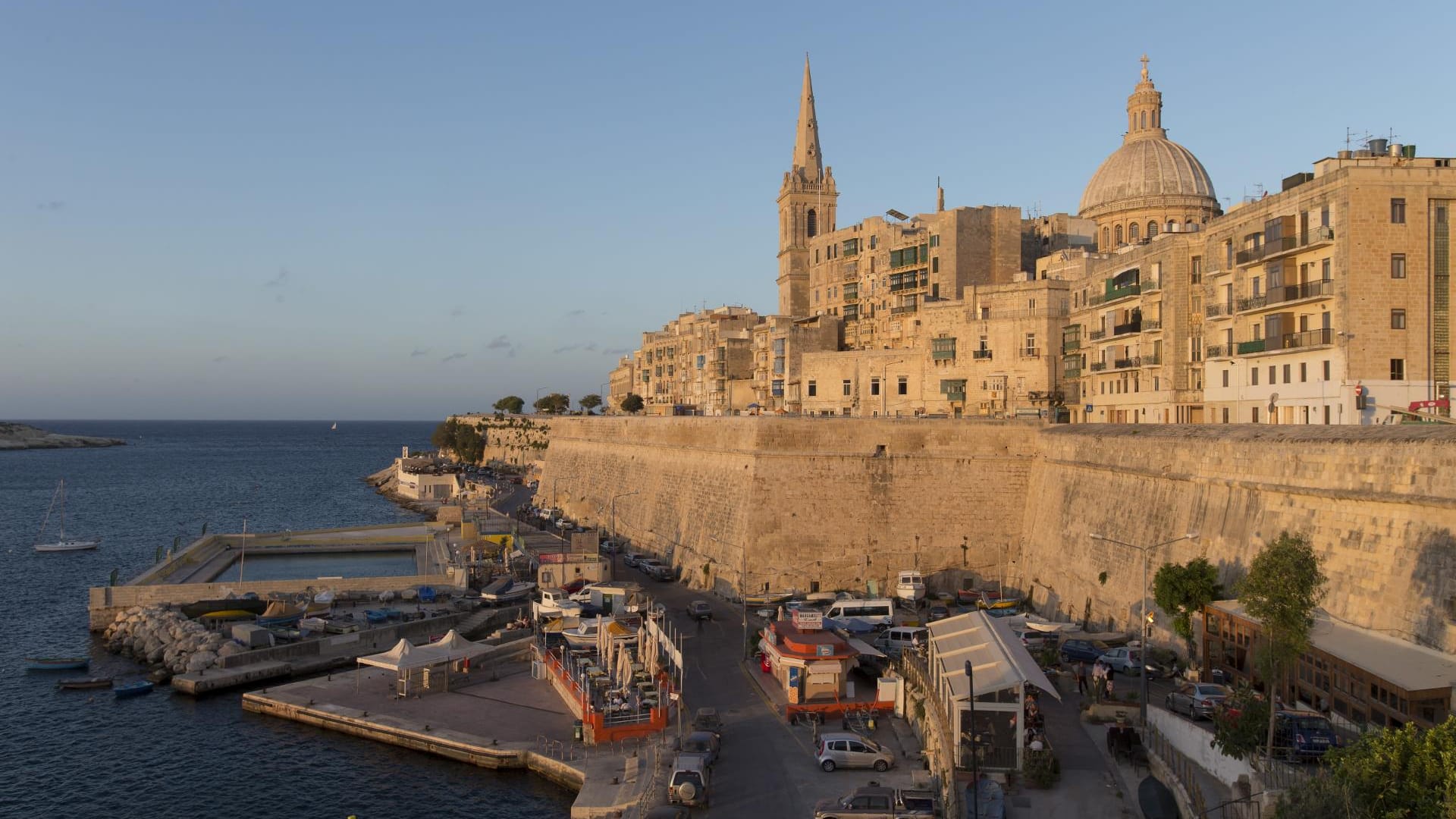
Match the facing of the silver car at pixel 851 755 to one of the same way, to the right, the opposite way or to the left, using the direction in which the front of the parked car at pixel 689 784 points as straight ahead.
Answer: to the right

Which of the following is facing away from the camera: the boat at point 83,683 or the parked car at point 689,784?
the parked car

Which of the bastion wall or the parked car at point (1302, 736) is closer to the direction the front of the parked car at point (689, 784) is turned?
the bastion wall

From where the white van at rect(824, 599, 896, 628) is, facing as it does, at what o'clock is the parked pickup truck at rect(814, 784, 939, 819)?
The parked pickup truck is roughly at 9 o'clock from the white van.

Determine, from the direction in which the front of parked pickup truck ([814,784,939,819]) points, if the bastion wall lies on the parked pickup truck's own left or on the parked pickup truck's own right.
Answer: on the parked pickup truck's own right

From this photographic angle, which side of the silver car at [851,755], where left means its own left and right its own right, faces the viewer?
right

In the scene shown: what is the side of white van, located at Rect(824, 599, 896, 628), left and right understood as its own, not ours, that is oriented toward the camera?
left

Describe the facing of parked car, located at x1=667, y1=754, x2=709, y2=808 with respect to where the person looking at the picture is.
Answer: facing away from the viewer

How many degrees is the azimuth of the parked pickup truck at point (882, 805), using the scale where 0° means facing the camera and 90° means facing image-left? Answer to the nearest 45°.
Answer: approximately 90°
